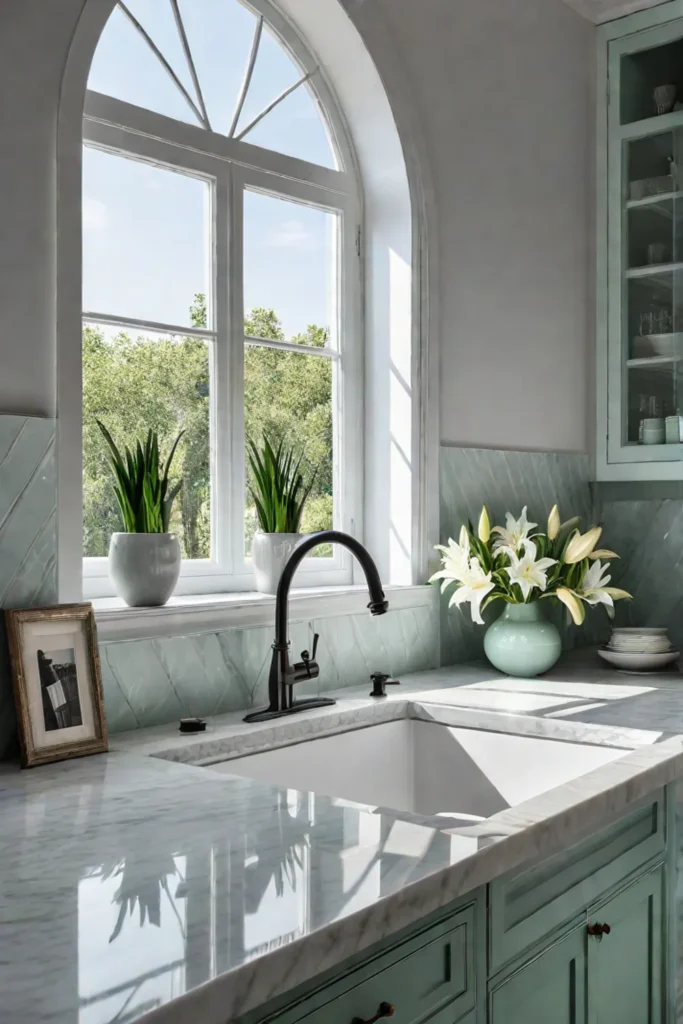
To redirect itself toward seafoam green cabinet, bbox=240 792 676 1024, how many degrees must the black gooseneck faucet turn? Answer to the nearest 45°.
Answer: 0° — it already faces it

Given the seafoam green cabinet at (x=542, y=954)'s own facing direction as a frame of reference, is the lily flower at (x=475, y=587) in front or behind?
behind

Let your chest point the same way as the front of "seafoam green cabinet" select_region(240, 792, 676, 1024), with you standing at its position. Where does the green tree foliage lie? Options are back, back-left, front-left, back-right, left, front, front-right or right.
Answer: back

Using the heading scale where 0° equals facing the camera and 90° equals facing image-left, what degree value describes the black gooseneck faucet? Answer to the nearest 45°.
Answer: approximately 315°

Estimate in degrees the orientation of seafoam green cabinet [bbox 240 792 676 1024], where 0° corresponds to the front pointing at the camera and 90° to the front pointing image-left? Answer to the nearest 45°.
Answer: approximately 315°
